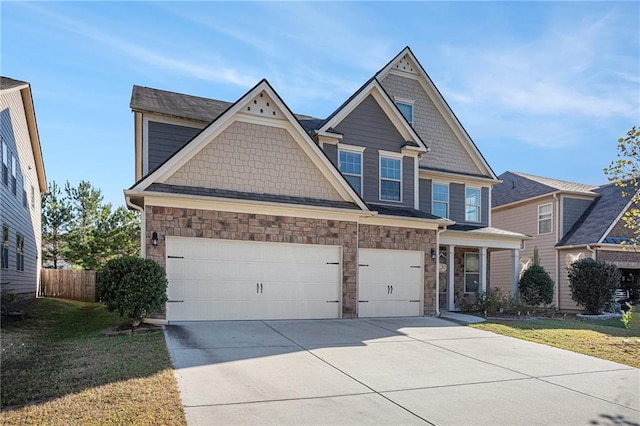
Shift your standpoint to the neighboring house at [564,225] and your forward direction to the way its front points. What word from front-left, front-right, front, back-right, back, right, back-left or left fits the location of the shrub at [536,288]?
front-right

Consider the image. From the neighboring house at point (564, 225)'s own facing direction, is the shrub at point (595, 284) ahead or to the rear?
ahead

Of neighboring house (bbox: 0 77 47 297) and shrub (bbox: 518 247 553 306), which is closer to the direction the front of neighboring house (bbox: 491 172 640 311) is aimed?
the shrub

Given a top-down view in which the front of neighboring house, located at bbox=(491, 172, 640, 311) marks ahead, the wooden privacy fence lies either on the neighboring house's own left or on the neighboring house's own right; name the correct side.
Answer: on the neighboring house's own right

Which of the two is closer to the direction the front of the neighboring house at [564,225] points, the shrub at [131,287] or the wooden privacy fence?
the shrub

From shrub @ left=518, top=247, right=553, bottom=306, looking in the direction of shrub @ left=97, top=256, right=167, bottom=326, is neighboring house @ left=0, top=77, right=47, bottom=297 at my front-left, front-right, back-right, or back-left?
front-right

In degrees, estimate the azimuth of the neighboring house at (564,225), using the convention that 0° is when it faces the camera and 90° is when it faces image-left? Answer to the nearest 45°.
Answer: approximately 315°

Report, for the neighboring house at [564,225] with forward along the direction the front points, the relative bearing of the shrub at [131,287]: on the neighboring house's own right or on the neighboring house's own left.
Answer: on the neighboring house's own right

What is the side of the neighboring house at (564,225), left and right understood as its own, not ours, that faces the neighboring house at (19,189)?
right
